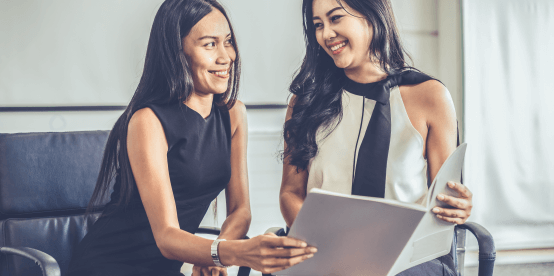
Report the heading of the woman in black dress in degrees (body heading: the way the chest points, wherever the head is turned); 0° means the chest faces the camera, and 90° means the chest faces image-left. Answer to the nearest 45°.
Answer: approximately 315°
